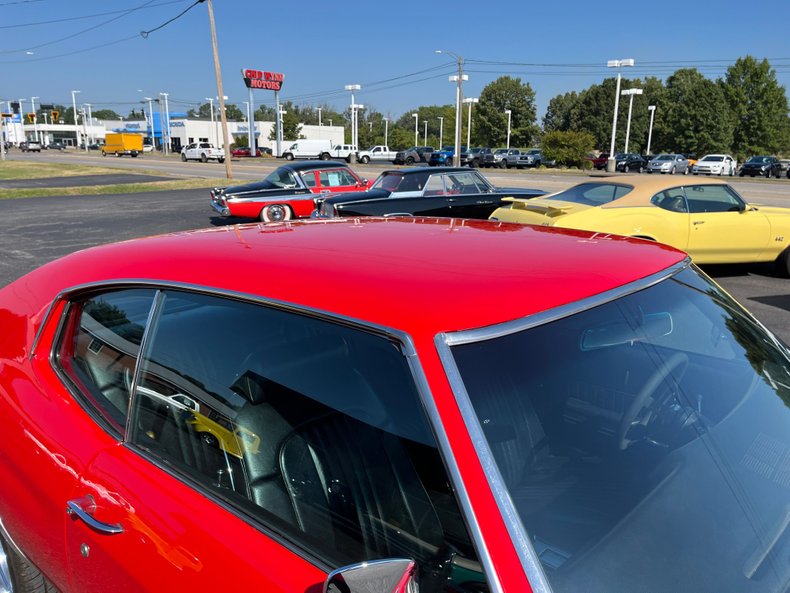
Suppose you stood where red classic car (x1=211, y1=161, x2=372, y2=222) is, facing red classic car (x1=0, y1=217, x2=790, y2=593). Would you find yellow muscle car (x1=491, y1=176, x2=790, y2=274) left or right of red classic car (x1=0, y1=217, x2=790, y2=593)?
left

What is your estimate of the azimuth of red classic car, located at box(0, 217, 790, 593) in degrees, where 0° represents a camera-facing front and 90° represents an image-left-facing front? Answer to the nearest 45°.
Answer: approximately 315°

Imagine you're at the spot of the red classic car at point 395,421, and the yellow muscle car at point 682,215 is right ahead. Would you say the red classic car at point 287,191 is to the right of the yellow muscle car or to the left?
left

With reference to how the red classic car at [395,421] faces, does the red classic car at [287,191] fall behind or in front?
behind
